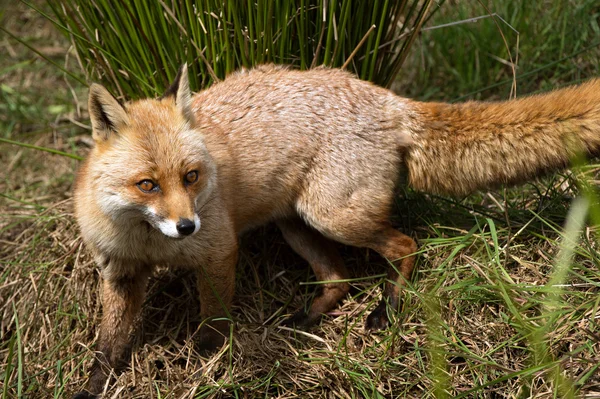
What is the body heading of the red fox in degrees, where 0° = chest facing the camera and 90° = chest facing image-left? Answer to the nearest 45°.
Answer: approximately 45°
